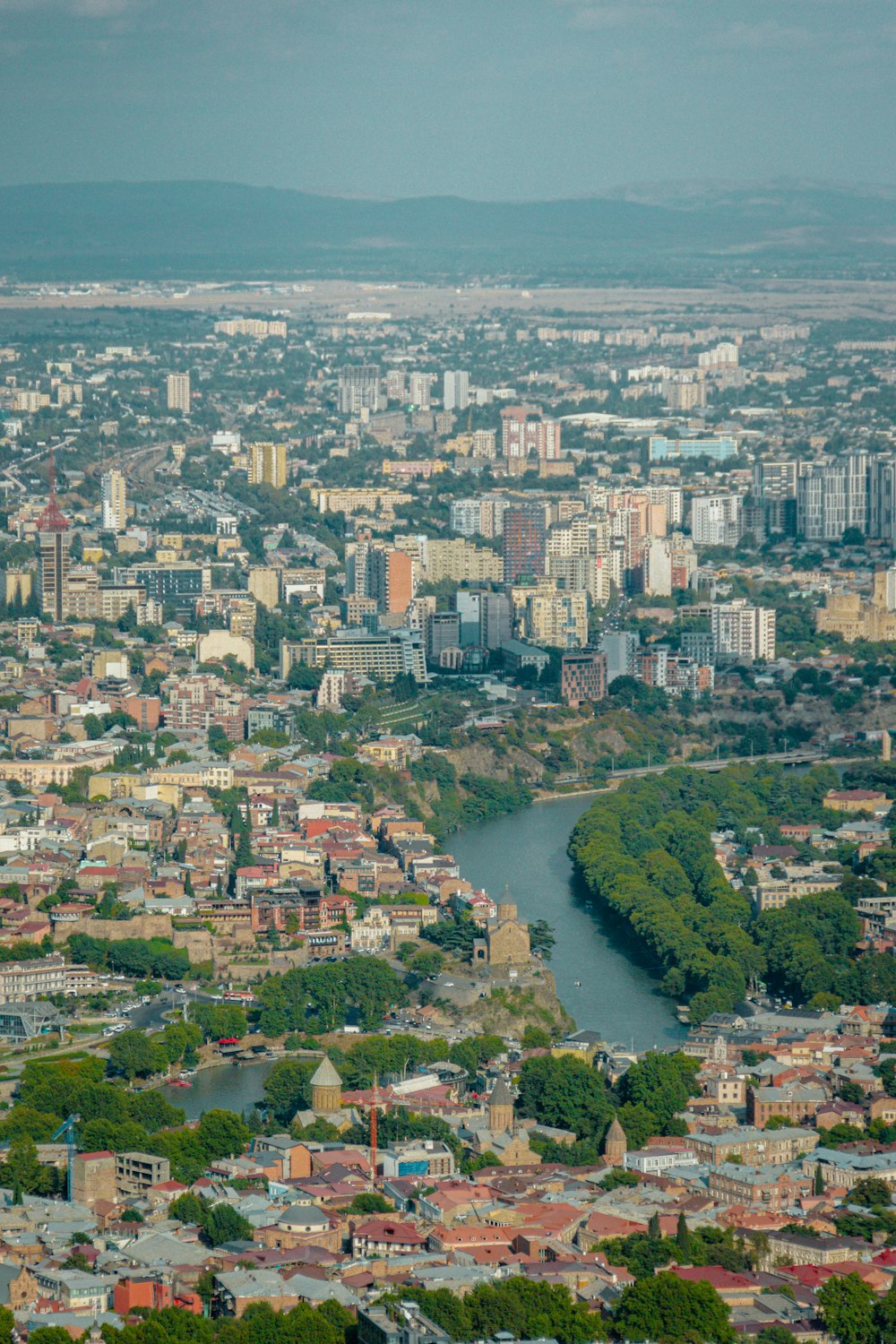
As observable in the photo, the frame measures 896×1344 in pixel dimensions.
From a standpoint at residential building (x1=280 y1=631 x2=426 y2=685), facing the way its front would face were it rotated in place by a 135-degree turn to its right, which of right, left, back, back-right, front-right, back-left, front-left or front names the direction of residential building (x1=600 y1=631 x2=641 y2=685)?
back-right

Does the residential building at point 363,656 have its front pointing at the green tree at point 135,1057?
yes

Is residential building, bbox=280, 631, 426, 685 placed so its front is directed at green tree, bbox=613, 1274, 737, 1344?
yes

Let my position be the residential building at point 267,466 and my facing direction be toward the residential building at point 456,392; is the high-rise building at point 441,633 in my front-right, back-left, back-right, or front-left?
back-right

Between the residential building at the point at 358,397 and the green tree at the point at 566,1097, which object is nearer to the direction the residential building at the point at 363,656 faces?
the green tree

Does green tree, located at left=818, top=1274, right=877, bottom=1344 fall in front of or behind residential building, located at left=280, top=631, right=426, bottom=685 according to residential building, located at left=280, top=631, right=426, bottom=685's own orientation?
in front

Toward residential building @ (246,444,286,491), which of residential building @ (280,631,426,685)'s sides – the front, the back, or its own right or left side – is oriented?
back

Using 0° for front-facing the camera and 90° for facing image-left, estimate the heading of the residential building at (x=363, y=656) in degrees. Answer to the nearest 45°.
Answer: approximately 0°

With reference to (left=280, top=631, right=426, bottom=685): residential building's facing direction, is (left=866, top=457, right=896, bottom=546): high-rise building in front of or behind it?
behind

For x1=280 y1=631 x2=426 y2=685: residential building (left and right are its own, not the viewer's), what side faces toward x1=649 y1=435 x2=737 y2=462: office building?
back

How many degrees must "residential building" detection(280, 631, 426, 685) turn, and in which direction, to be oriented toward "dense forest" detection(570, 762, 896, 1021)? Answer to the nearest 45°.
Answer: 0° — it already faces it

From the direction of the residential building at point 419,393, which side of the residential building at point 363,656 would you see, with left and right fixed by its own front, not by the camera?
back

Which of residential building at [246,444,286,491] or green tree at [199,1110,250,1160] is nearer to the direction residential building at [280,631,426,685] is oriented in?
the green tree

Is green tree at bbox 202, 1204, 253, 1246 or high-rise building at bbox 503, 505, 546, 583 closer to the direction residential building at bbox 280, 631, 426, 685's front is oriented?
the green tree

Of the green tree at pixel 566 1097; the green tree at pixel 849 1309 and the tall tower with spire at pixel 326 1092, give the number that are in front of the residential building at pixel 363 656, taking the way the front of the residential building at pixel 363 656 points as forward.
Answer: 3
